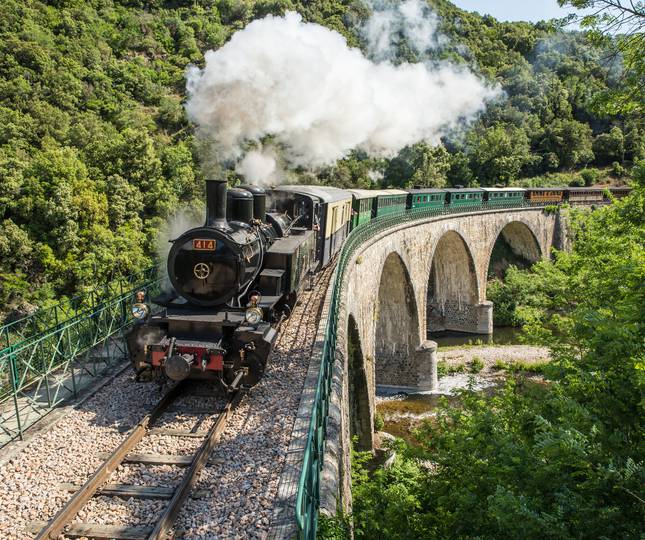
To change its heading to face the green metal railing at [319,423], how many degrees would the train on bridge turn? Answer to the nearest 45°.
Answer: approximately 90° to its left

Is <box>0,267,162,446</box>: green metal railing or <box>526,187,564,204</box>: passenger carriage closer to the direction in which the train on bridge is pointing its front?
the green metal railing

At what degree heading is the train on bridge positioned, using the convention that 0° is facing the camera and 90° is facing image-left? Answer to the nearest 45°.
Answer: approximately 45°

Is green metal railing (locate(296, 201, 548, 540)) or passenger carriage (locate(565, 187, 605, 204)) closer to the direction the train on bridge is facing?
the green metal railing

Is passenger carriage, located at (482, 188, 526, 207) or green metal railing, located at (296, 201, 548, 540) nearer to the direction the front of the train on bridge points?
the green metal railing
